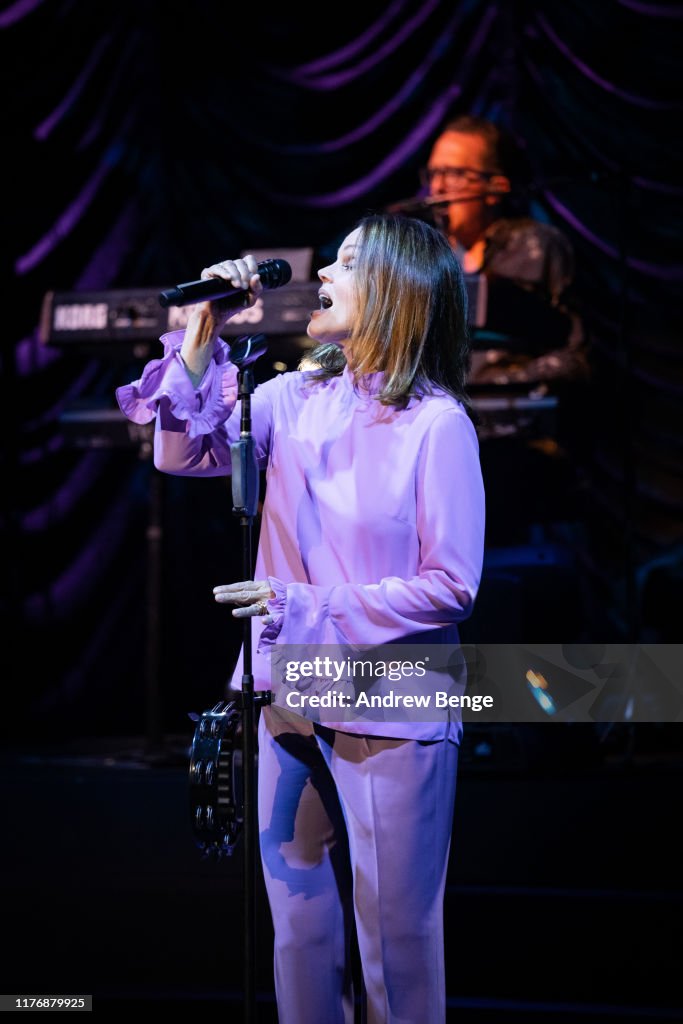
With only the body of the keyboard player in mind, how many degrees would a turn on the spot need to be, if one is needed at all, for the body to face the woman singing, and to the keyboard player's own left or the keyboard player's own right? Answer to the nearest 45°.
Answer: approximately 45° to the keyboard player's own left

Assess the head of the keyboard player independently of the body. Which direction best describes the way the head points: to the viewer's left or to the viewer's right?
to the viewer's left

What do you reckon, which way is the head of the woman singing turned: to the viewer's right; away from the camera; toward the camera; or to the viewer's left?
to the viewer's left

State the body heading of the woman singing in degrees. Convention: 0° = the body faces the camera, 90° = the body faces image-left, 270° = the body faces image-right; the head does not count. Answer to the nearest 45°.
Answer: approximately 45°

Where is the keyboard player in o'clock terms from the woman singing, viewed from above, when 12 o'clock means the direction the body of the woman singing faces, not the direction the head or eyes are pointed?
The keyboard player is roughly at 5 o'clock from the woman singing.

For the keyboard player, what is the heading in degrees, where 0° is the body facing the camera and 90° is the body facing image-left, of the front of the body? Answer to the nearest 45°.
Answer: approximately 45°
